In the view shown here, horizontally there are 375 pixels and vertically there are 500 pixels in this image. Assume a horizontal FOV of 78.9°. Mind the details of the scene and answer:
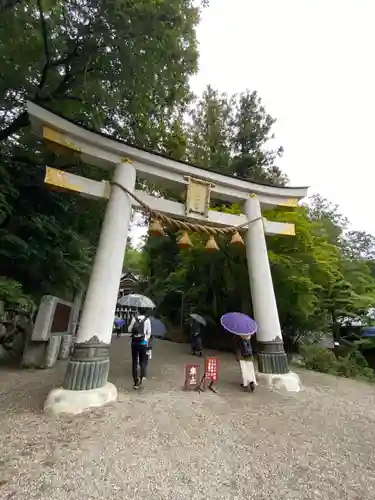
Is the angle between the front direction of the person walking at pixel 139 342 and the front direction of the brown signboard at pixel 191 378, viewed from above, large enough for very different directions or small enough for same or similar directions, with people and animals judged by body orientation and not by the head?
very different directions

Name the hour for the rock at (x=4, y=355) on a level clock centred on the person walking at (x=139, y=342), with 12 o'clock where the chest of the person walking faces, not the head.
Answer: The rock is roughly at 10 o'clock from the person walking.

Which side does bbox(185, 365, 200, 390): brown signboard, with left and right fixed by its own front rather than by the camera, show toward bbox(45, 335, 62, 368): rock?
right

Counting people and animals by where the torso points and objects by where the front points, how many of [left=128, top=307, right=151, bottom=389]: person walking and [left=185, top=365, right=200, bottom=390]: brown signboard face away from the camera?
1

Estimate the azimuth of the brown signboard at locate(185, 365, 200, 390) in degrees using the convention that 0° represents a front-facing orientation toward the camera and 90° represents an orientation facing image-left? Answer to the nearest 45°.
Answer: approximately 0°

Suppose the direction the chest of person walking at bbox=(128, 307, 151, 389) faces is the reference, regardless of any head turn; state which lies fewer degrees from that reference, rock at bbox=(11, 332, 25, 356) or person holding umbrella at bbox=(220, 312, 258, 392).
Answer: the rock

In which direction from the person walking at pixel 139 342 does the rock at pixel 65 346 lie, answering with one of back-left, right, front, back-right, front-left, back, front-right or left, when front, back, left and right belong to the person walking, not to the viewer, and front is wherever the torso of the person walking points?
front-left

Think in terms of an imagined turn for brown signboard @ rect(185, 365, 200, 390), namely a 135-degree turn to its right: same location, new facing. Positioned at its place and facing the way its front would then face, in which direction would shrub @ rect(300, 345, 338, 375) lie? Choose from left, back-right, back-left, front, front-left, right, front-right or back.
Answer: right

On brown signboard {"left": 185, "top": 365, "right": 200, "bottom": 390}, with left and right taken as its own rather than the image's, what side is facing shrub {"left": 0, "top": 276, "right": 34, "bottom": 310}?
right

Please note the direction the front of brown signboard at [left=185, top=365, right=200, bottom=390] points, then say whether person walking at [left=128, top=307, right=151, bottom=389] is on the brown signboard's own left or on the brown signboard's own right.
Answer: on the brown signboard's own right

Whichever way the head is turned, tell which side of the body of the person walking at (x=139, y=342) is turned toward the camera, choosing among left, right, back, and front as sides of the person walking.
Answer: back
